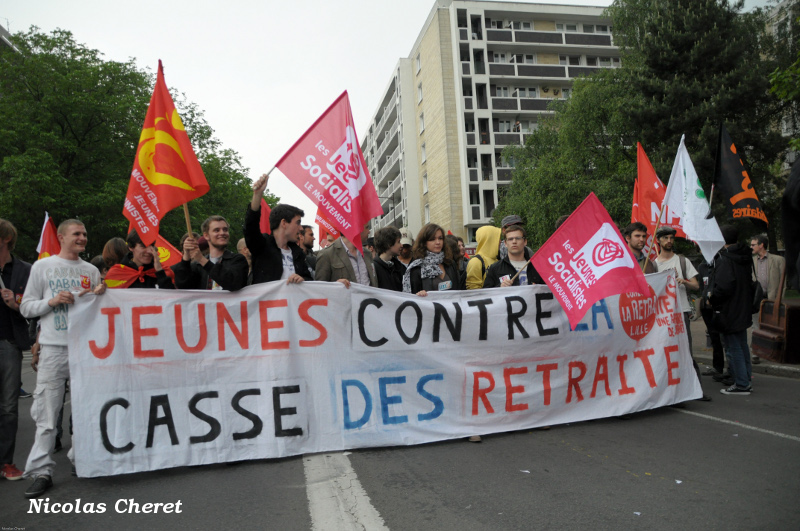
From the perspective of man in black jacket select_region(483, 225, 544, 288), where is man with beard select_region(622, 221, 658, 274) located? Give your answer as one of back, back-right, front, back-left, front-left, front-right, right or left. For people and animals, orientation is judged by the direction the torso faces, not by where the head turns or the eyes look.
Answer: back-left

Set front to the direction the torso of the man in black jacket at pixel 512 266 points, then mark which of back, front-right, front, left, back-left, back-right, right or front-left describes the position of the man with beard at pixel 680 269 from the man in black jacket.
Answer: back-left

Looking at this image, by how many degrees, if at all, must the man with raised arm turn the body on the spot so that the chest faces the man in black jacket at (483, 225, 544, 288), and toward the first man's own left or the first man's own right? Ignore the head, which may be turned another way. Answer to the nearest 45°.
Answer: approximately 45° to the first man's own left

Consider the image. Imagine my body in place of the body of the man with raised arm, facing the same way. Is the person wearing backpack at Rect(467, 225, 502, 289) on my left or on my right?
on my left

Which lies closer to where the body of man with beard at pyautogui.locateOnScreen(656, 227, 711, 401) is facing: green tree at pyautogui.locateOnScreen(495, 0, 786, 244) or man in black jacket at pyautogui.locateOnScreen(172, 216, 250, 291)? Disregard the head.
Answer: the man in black jacket

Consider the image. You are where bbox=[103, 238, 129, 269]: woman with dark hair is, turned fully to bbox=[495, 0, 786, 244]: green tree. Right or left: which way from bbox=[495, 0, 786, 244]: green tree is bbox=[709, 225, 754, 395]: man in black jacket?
right

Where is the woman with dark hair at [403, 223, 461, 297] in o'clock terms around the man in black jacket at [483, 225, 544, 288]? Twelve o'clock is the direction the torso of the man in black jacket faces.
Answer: The woman with dark hair is roughly at 3 o'clock from the man in black jacket.

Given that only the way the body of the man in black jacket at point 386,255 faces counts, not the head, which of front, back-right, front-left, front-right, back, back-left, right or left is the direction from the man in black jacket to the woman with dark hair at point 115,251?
back-right

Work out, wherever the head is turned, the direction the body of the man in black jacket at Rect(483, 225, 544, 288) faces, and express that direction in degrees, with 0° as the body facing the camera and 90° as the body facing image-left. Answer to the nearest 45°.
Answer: approximately 0°
